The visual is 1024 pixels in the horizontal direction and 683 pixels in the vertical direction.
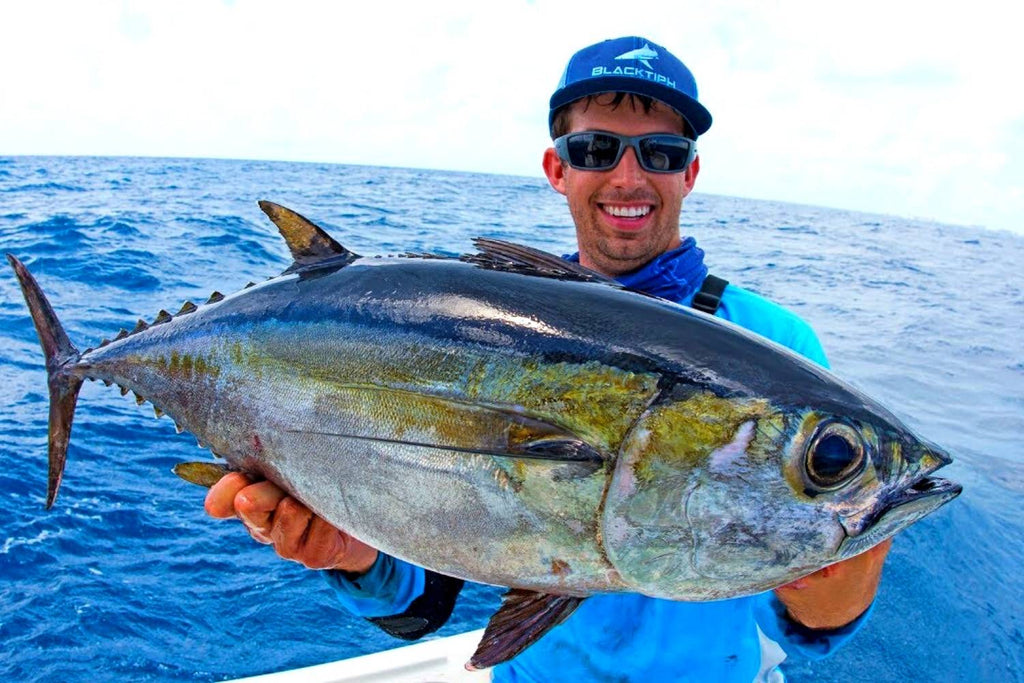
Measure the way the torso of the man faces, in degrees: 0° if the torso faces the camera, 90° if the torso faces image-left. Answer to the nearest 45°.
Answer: approximately 0°
